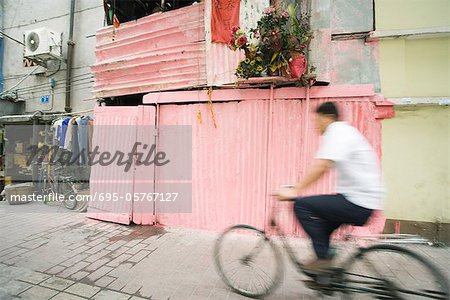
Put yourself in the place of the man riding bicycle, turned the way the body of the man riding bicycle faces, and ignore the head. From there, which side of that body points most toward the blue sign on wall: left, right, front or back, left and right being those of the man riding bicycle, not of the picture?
front

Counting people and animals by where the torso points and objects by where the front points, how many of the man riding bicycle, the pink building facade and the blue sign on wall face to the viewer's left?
1

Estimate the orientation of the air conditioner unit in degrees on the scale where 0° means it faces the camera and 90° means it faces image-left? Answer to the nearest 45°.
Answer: approximately 45°

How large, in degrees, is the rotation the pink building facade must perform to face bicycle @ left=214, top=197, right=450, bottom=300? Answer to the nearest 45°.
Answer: approximately 45° to its left

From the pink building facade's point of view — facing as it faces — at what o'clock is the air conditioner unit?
The air conditioner unit is roughly at 4 o'clock from the pink building facade.

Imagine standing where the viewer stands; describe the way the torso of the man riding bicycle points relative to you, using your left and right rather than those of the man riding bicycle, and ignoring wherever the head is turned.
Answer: facing to the left of the viewer

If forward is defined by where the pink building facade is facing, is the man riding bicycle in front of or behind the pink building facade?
in front

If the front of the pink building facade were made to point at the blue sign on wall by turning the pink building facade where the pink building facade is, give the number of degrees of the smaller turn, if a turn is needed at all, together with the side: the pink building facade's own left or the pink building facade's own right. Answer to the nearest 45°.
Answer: approximately 135° to the pink building facade's own right
